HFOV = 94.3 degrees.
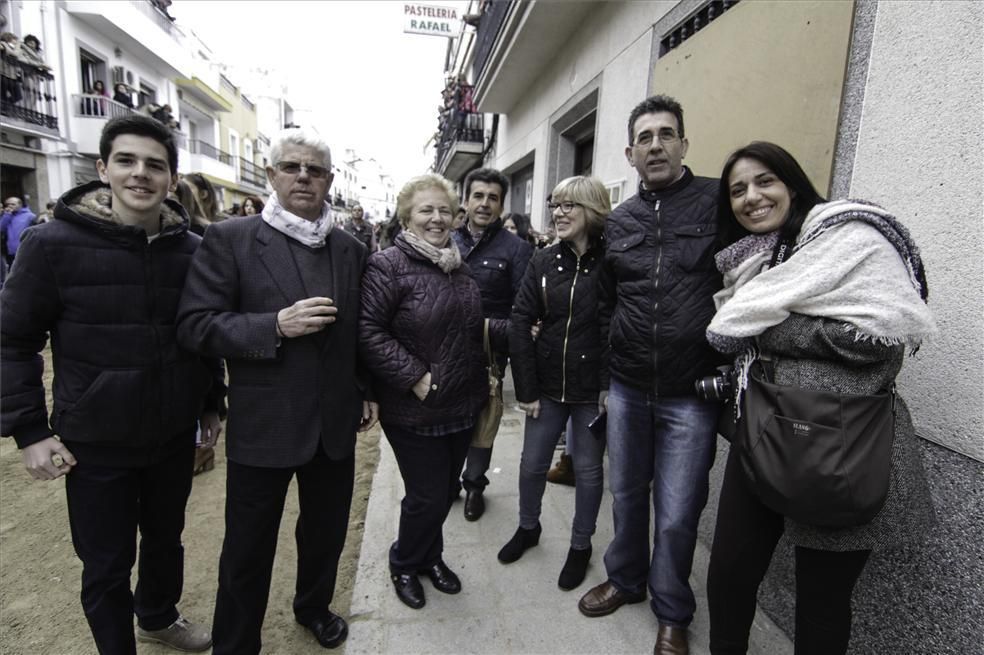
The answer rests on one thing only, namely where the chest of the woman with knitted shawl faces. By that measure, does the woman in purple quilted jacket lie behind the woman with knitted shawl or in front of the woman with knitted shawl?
in front

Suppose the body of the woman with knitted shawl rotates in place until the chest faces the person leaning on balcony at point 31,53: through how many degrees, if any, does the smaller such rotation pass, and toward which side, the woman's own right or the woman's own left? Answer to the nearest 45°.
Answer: approximately 45° to the woman's own right

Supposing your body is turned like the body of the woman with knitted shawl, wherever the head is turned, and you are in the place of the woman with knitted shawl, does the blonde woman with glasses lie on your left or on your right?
on your right

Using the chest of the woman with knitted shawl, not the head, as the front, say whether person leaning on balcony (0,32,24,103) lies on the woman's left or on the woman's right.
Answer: on the woman's right

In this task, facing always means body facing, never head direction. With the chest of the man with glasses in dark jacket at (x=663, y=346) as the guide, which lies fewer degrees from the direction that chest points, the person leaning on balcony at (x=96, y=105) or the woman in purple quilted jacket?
the woman in purple quilted jacket

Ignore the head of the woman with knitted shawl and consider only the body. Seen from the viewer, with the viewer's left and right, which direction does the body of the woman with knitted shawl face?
facing the viewer and to the left of the viewer

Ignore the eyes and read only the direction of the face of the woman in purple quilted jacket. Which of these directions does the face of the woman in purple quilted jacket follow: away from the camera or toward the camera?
toward the camera

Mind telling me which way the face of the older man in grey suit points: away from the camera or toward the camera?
toward the camera

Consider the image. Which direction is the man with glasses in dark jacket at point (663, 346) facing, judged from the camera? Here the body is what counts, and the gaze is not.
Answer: toward the camera

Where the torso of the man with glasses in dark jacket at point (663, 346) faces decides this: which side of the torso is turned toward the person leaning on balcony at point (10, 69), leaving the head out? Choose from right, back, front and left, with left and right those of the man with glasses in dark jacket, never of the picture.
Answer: right

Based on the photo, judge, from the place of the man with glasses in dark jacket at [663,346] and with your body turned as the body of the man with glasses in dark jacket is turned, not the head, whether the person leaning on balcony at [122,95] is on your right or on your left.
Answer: on your right

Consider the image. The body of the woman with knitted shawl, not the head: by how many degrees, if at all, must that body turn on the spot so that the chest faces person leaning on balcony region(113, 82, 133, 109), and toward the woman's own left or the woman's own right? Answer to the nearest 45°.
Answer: approximately 45° to the woman's own right

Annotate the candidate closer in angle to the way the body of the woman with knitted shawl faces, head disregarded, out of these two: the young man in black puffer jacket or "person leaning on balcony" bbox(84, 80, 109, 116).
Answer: the young man in black puffer jacket

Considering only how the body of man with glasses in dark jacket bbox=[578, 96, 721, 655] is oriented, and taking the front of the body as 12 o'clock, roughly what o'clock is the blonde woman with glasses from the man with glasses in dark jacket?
The blonde woman with glasses is roughly at 4 o'clock from the man with glasses in dark jacket.

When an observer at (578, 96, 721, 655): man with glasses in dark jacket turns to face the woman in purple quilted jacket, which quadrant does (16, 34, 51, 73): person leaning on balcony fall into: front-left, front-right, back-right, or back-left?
front-right
